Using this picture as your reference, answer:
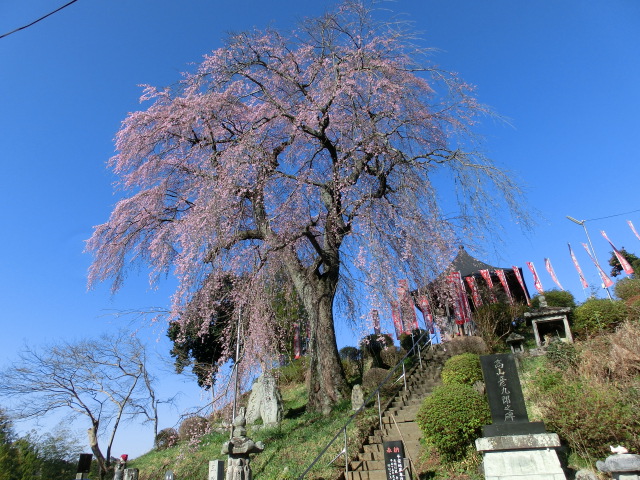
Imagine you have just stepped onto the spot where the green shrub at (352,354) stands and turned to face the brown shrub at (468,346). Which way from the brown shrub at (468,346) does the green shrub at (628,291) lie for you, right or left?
left

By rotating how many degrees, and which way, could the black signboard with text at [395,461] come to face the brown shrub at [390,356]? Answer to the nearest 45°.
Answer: approximately 180°

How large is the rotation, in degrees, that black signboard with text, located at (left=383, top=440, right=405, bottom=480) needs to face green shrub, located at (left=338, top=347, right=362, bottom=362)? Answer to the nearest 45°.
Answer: approximately 180°

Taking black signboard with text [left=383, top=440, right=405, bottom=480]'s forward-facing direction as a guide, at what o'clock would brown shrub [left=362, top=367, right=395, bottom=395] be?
The brown shrub is roughly at 6 o'clock from the black signboard with text.

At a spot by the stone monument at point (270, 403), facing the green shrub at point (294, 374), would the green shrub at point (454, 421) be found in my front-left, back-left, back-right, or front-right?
back-right

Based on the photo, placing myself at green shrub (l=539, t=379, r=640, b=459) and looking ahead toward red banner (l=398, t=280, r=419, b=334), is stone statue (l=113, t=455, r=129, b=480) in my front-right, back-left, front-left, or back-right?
front-left

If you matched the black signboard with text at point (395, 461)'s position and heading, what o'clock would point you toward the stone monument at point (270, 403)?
The stone monument is roughly at 5 o'clock from the black signboard with text.

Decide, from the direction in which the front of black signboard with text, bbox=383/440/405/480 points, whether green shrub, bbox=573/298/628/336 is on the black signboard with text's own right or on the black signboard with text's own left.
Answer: on the black signboard with text's own left

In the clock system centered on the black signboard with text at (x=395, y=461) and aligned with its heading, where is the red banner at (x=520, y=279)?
The red banner is roughly at 7 o'clock from the black signboard with text.

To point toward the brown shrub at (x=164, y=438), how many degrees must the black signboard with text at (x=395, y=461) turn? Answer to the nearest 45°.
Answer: approximately 135° to its right

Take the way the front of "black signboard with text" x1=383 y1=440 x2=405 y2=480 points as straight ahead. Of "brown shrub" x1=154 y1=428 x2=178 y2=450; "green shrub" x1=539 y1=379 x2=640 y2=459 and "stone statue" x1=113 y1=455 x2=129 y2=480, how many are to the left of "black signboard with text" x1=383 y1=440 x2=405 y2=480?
1

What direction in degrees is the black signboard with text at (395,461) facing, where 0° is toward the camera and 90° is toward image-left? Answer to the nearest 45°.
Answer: approximately 0°
